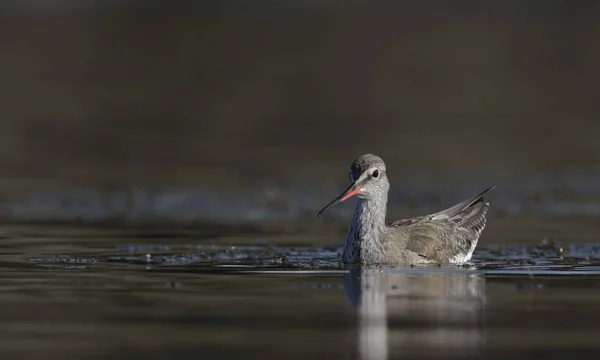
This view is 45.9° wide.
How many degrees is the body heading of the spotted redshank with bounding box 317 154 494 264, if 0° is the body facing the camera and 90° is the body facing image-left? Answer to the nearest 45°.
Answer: approximately 45°
